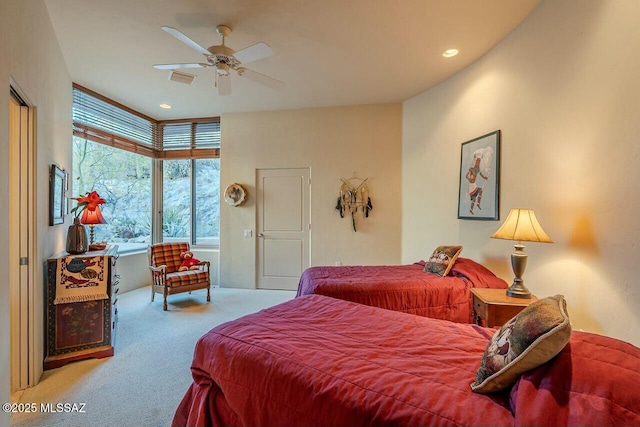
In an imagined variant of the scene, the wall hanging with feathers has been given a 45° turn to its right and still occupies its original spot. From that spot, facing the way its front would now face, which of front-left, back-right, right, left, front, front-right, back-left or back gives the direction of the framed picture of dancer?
left

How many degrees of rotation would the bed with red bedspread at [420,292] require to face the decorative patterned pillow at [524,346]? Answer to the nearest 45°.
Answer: approximately 90° to its left

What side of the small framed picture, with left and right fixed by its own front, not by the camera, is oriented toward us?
right

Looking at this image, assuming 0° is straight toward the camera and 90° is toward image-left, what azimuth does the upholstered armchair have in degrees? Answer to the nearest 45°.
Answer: approximately 315°

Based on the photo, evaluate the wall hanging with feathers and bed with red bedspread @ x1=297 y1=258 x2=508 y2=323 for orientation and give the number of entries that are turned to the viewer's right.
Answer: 0

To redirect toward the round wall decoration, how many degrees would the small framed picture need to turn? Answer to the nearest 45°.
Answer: approximately 45° to its left

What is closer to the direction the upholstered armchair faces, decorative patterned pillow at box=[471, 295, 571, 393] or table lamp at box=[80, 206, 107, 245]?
the decorative patterned pillow

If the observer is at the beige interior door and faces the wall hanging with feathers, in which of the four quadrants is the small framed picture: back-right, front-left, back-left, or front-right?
back-right

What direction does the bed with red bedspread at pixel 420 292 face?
to the viewer's left

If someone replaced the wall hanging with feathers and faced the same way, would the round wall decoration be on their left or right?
on their right

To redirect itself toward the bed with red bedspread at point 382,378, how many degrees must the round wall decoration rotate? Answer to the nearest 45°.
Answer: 0° — it already faces it

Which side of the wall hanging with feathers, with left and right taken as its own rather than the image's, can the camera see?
front

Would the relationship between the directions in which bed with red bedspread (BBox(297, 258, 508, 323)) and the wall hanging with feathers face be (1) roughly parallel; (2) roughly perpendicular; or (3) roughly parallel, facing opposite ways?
roughly perpendicular
